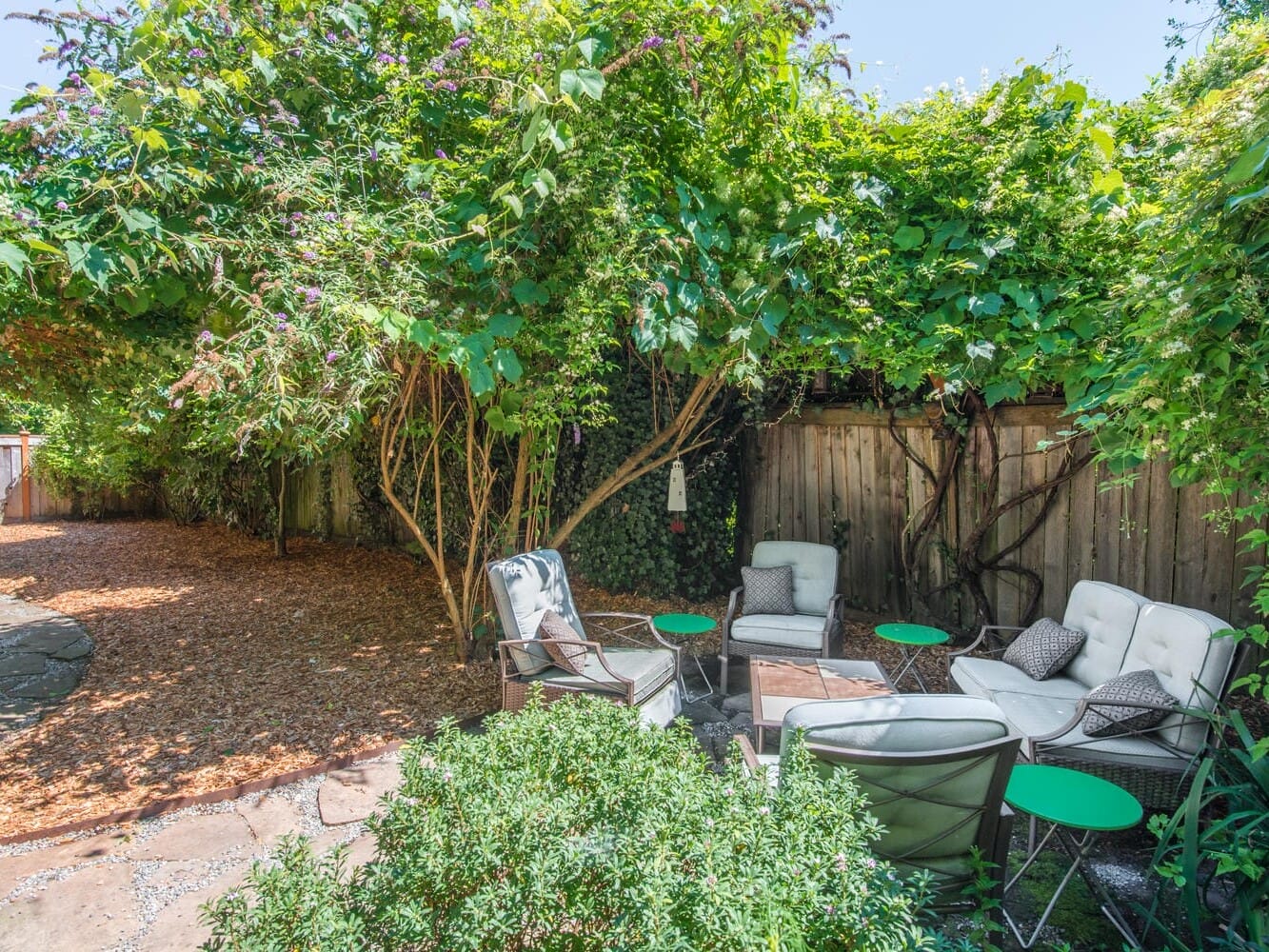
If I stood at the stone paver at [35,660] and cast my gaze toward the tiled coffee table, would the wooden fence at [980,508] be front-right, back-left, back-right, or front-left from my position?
front-left

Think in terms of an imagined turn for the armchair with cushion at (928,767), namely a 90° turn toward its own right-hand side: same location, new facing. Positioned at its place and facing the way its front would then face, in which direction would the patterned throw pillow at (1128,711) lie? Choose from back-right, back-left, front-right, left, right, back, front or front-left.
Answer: front-left

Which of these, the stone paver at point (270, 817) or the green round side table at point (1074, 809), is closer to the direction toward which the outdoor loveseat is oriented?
the stone paver

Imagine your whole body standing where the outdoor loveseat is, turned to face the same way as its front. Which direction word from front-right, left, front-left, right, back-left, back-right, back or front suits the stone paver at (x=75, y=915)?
front-left

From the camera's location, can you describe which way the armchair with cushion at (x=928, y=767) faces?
facing away from the viewer

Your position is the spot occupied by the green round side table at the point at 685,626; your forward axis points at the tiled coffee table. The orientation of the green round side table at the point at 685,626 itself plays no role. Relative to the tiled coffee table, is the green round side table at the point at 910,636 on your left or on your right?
left

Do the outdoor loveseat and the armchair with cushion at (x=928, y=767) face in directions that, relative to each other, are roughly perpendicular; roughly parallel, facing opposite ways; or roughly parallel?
roughly perpendicular

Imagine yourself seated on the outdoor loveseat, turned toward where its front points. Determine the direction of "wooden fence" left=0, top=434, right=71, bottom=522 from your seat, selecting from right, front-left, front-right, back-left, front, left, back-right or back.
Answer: front

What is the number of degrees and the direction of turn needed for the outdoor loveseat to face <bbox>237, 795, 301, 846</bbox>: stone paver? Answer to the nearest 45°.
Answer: approximately 45° to its left

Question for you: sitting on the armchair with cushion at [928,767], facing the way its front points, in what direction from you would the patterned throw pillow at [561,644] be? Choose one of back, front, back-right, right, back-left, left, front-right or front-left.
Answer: front-left

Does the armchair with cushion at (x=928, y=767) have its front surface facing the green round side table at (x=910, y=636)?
yes

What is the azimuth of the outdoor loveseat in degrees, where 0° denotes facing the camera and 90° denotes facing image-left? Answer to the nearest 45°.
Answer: approximately 90°

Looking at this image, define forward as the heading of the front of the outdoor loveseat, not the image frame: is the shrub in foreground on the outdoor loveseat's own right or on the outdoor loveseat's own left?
on the outdoor loveseat's own left
